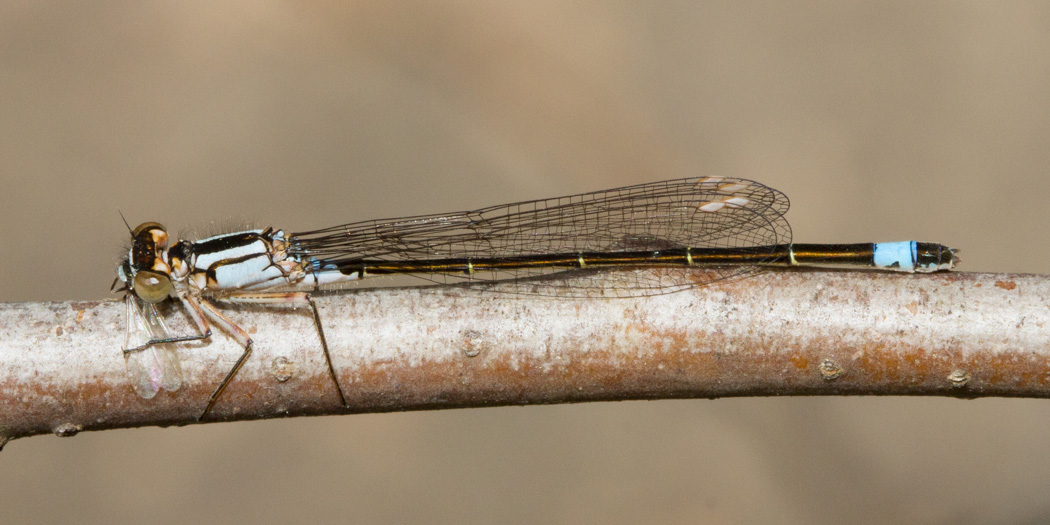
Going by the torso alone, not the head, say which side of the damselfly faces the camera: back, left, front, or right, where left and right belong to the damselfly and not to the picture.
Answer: left
